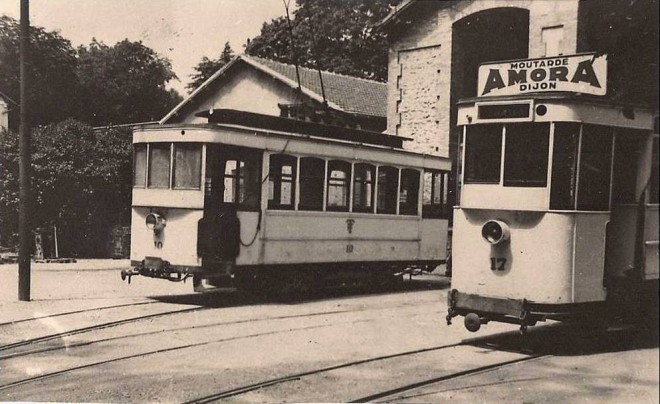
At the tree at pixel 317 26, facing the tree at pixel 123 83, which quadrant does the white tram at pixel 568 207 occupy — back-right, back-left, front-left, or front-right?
back-left

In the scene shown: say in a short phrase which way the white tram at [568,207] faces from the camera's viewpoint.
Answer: facing the viewer and to the left of the viewer

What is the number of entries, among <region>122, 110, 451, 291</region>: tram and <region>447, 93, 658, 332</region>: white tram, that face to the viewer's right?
0

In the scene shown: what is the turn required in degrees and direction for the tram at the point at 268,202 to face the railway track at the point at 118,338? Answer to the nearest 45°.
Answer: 0° — it already faces it

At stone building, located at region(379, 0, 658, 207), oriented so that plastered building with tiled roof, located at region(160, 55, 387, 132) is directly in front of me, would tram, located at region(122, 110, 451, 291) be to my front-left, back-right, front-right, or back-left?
front-left

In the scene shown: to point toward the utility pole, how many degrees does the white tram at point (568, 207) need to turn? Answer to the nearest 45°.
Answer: approximately 45° to its right

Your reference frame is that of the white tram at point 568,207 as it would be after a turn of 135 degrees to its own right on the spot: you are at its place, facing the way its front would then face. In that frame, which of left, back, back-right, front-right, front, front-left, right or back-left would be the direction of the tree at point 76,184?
front-left

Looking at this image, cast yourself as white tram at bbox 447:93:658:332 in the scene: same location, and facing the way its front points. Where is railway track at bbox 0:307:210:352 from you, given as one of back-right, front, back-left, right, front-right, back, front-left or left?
front-right

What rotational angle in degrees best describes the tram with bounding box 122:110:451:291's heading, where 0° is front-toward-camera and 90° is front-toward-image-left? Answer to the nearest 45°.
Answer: approximately 45°
